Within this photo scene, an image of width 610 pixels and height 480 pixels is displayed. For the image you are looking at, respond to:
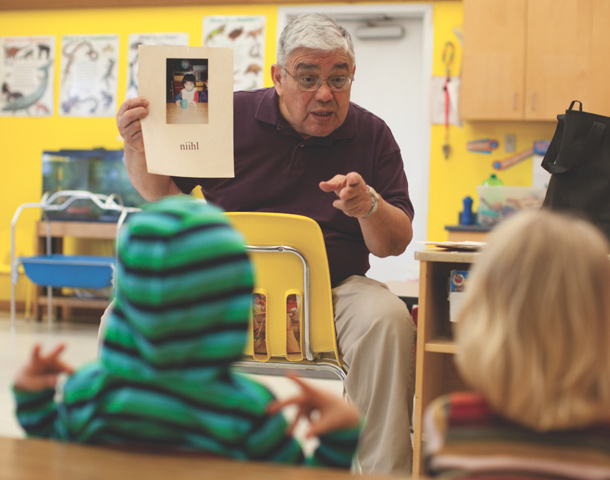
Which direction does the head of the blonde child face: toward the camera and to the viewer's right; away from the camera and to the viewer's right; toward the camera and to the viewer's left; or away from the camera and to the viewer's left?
away from the camera and to the viewer's left

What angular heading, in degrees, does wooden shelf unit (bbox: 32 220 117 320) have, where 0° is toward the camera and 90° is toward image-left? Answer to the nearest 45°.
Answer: approximately 0°

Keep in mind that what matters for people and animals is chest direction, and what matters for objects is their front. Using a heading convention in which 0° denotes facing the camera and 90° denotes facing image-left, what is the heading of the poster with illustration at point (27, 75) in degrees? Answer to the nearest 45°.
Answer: approximately 0°

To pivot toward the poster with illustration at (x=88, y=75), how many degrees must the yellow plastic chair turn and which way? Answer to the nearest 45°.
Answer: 0° — it already faces it

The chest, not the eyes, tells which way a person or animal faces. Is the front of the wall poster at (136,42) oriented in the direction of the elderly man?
yes

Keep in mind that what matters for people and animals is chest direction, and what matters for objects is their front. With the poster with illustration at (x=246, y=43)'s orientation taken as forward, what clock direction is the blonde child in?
The blonde child is roughly at 12 o'clock from the poster with illustration.

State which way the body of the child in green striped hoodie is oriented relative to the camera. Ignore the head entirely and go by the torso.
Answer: away from the camera

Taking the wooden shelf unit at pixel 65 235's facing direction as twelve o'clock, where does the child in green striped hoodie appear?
The child in green striped hoodie is roughly at 12 o'clock from the wooden shelf unit.

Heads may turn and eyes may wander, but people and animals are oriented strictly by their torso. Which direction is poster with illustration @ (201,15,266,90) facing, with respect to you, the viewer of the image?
facing the viewer

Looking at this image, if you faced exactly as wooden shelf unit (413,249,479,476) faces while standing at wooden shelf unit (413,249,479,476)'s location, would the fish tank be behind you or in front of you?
behind

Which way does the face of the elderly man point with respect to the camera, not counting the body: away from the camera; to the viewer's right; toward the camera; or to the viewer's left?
toward the camera

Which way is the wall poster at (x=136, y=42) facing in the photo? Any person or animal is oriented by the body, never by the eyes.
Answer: toward the camera

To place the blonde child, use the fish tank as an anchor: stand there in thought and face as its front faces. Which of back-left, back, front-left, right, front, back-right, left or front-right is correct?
front

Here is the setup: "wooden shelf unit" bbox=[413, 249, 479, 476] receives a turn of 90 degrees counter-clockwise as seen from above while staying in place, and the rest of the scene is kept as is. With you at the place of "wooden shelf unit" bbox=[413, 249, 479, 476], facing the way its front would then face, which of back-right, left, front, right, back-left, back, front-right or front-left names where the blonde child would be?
right

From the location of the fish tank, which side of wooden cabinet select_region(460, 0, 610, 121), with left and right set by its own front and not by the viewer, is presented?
right
